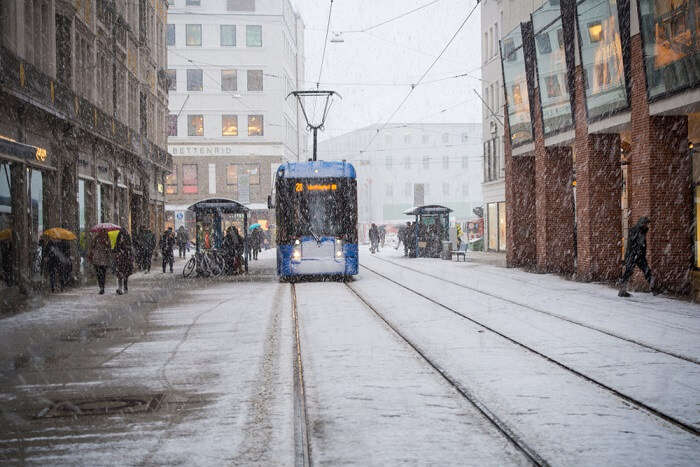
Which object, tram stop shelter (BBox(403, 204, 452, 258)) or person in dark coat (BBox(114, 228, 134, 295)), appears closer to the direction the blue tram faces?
the person in dark coat

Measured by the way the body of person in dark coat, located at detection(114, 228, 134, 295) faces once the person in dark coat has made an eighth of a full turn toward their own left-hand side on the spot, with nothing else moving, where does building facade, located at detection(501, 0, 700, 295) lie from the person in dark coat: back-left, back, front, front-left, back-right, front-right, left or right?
back-right

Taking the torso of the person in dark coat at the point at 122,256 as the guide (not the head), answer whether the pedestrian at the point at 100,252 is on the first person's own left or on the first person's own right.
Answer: on the first person's own right

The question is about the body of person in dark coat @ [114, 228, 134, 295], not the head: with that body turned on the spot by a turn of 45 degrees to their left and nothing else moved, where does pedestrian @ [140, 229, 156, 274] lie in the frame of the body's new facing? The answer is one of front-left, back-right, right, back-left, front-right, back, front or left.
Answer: back-left

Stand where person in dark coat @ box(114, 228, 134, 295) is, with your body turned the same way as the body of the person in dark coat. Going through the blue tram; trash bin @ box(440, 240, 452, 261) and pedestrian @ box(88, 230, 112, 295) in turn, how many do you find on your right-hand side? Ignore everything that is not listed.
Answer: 1

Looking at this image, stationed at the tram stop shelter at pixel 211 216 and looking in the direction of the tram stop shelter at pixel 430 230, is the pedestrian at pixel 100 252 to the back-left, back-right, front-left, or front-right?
back-right

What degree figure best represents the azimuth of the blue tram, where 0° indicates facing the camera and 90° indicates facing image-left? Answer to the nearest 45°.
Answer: approximately 0°

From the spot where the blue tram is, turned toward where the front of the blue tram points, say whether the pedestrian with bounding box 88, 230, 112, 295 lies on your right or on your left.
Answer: on your right

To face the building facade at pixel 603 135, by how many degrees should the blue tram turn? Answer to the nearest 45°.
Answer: approximately 90° to its left
